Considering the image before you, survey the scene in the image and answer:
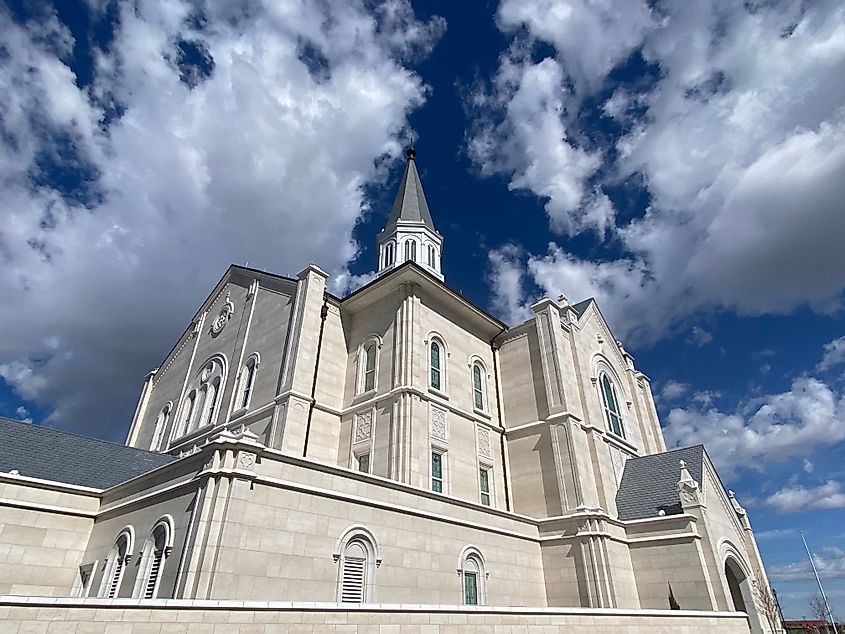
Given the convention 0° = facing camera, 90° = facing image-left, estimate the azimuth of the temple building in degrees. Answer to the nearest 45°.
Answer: approximately 315°

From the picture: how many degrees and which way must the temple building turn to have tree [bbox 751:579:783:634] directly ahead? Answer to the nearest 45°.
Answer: approximately 45° to its left
